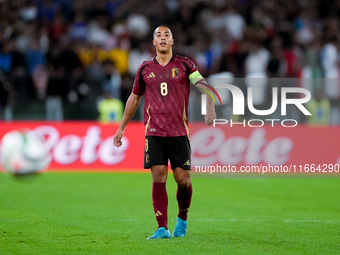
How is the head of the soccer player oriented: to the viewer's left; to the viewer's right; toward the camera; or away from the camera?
toward the camera

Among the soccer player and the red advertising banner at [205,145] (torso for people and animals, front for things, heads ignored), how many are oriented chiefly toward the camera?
2

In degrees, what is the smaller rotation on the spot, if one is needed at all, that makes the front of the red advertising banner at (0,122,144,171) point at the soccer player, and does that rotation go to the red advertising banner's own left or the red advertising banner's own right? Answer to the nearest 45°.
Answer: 0° — it already faces them

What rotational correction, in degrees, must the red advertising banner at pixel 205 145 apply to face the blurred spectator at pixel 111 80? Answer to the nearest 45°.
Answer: approximately 135° to its right

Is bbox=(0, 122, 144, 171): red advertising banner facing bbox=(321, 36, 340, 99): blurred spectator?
no

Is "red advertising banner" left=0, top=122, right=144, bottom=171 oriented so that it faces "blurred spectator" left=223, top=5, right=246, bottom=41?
no

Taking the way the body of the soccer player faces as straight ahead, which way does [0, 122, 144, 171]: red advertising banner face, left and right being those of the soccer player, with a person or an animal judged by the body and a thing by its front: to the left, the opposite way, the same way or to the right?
the same way

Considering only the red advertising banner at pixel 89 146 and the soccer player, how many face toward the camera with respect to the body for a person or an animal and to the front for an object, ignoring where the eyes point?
2

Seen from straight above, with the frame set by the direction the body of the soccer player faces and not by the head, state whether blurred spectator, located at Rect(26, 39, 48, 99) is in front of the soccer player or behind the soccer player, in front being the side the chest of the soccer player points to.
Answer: behind

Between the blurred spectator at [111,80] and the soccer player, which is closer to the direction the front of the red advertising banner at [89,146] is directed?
the soccer player

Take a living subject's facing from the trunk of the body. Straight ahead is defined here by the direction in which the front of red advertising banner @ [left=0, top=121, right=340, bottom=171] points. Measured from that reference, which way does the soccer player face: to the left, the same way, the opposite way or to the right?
the same way

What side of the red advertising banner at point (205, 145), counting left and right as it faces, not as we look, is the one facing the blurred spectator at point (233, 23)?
back

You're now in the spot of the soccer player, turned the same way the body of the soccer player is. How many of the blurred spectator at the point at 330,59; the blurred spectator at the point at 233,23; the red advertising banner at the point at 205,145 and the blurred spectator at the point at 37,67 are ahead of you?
0

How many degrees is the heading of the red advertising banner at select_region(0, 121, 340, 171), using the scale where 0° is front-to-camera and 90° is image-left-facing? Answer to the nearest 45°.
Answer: approximately 0°

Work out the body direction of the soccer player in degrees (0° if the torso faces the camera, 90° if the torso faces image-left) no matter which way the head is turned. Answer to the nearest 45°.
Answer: approximately 0°
